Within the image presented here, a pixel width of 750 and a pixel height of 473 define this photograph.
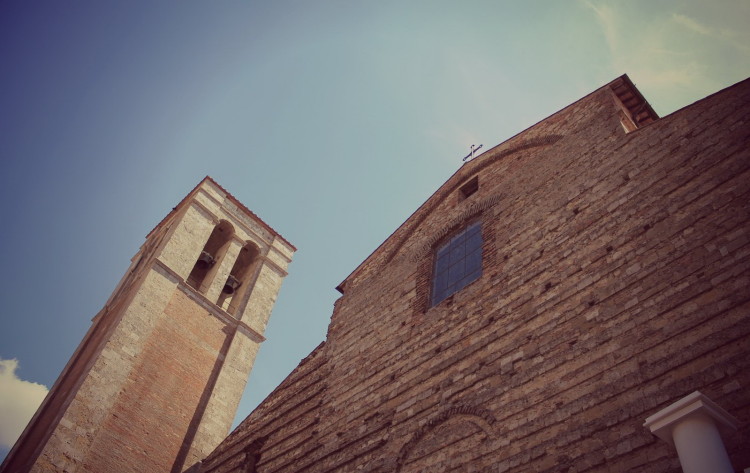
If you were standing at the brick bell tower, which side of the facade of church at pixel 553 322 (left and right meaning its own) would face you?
right

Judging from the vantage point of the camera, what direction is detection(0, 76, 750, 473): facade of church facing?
facing the viewer and to the left of the viewer

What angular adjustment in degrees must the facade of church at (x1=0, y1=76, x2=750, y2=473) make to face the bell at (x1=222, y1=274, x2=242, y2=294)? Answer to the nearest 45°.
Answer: approximately 90° to its right

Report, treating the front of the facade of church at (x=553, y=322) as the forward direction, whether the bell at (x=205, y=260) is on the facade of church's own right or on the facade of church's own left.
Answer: on the facade of church's own right
